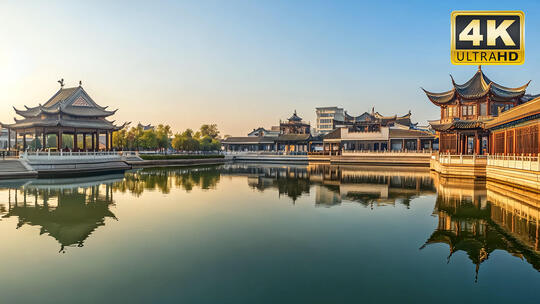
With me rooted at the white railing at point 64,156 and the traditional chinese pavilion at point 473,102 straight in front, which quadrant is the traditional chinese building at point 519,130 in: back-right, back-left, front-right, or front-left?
front-right

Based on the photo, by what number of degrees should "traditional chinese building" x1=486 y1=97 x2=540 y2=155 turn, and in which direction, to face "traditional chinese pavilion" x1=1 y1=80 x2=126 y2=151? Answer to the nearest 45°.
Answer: approximately 45° to its right

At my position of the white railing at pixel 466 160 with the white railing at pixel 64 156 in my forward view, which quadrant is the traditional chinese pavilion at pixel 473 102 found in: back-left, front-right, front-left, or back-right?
back-right

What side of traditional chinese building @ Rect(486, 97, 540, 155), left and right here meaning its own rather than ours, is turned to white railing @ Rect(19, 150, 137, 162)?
front

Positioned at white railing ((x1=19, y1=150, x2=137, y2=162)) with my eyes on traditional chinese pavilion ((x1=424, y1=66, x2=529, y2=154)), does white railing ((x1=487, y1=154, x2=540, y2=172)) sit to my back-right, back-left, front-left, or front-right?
front-right

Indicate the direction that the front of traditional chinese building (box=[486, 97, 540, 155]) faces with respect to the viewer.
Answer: facing the viewer and to the left of the viewer

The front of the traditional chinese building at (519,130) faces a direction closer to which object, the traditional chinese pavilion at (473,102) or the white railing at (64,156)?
the white railing

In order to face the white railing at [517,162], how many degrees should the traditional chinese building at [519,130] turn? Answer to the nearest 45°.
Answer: approximately 45° to its left

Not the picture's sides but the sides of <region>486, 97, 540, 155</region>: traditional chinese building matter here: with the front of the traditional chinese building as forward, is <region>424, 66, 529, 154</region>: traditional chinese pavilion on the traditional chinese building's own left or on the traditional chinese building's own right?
on the traditional chinese building's own right
